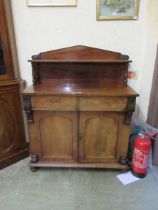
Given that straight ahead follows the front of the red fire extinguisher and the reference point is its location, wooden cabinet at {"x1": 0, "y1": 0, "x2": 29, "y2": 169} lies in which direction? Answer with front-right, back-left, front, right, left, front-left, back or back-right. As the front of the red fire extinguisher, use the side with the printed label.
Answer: right

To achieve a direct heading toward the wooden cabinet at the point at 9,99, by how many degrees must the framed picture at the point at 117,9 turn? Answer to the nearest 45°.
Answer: approximately 90° to its right

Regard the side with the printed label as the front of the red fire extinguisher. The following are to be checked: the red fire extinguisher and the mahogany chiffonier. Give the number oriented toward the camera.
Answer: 2

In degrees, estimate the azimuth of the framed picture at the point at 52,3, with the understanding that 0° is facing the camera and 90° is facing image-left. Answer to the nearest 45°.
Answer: approximately 0°

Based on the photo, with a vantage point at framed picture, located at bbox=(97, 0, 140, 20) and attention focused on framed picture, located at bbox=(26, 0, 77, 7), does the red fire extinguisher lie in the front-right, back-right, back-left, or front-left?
back-left

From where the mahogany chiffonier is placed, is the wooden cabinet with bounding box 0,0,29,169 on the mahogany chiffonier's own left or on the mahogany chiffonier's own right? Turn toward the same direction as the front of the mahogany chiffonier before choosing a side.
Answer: on the mahogany chiffonier's own right
